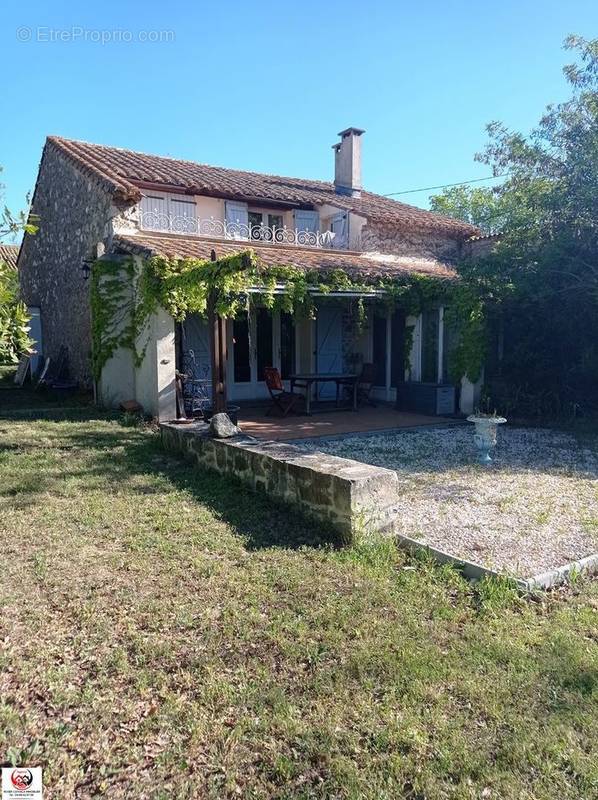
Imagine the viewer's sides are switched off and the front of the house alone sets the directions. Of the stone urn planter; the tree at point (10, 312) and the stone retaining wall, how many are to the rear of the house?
0

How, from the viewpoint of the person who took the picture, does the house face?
facing the viewer and to the right of the viewer

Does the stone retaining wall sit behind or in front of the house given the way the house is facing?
in front

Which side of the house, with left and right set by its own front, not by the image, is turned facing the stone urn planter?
front
